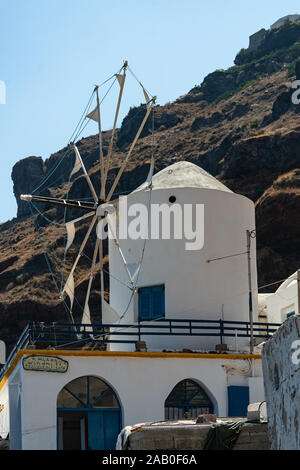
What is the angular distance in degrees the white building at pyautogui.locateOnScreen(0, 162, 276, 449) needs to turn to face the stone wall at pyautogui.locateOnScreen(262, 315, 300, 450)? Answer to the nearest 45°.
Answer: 0° — it already faces it

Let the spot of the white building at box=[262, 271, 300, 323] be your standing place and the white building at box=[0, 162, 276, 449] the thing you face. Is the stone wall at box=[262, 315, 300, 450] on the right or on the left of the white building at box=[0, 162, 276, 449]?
left

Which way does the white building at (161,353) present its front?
toward the camera

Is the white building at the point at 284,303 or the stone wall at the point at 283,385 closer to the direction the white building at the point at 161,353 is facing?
the stone wall

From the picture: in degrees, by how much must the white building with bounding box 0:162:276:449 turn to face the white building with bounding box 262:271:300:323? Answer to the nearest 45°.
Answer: approximately 135° to its left
